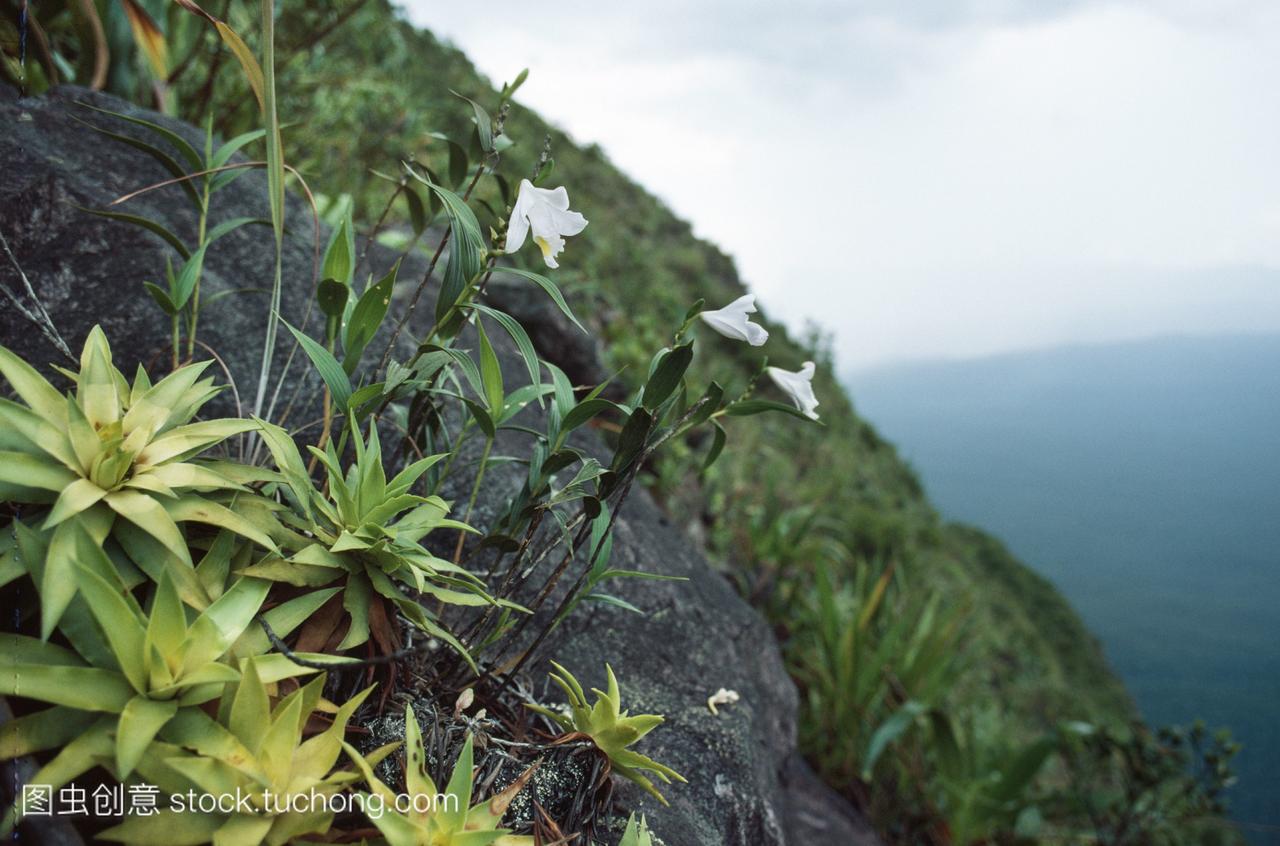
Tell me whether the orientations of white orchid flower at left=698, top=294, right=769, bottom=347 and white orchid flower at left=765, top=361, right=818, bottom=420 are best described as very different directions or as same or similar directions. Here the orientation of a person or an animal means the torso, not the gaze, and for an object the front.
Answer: same or similar directions

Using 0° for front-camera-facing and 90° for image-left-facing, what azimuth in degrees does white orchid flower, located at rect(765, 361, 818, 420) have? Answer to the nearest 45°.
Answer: approximately 270°

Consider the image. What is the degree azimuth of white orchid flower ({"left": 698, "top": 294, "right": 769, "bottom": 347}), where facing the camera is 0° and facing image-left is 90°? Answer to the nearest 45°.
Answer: approximately 270°

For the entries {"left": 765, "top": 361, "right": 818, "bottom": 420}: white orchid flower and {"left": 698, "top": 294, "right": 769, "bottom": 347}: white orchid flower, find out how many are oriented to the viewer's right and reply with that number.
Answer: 2

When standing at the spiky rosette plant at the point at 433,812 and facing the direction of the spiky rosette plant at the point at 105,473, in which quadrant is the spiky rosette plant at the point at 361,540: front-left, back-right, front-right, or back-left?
front-right

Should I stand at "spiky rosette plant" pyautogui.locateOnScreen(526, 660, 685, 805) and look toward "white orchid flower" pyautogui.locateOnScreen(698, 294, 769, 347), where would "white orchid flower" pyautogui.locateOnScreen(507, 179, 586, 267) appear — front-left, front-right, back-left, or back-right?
front-left
